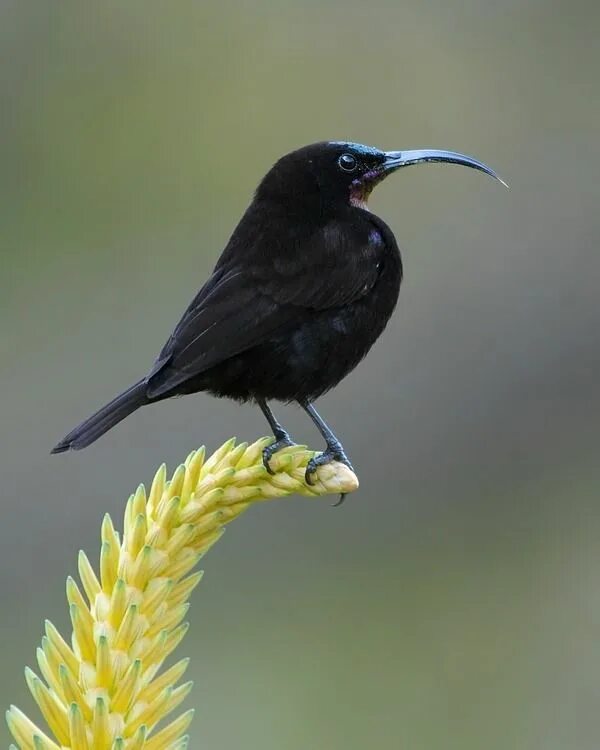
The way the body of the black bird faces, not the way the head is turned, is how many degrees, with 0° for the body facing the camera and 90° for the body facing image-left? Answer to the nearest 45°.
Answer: approximately 270°
